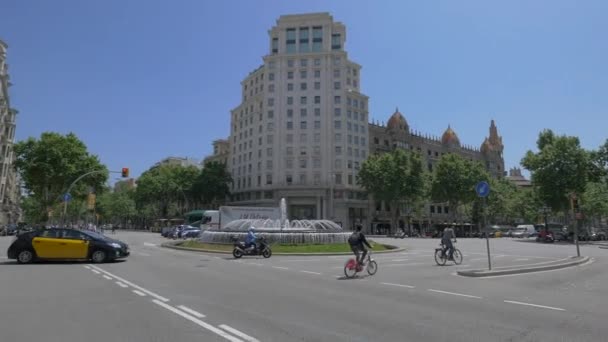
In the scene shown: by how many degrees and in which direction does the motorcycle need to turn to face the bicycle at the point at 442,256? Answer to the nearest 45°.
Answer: approximately 45° to its right

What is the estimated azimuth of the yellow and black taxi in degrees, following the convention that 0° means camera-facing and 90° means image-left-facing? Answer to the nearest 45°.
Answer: approximately 270°

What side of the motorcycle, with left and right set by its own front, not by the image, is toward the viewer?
right

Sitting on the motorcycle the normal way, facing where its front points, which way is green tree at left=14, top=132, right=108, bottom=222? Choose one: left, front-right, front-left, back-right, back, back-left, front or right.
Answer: back-left

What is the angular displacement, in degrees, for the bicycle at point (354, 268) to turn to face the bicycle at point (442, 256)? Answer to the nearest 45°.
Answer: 0° — it already faces it

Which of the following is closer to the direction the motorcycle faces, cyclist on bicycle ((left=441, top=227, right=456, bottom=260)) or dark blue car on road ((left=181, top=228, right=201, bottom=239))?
the cyclist on bicycle

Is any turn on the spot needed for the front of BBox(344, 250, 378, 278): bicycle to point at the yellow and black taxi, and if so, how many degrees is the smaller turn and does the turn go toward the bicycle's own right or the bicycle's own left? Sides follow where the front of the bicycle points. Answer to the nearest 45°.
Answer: approximately 135° to the bicycle's own left

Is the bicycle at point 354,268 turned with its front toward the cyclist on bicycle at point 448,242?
yes
